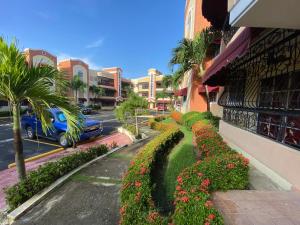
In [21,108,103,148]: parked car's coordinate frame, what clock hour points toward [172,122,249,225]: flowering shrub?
The flowering shrub is roughly at 1 o'clock from the parked car.

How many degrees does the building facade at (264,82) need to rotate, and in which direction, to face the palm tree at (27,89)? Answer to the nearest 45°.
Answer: approximately 45° to its left

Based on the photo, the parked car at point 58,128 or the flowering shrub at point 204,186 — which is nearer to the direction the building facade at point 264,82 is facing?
the parked car

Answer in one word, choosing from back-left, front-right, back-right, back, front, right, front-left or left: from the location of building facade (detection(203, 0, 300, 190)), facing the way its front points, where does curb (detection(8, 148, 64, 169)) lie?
front

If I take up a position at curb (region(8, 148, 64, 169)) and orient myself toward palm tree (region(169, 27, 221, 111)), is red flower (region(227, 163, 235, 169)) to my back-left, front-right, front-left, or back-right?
front-right

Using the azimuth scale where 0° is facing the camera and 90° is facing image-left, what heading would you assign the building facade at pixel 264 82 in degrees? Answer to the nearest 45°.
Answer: approximately 90°

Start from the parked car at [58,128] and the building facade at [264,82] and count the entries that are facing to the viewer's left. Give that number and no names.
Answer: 1

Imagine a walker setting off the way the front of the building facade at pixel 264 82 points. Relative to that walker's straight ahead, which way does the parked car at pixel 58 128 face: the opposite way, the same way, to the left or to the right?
the opposite way

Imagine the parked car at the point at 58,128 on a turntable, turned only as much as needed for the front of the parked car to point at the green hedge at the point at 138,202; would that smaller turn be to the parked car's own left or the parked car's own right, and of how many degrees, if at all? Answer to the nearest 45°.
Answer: approximately 45° to the parked car's own right
